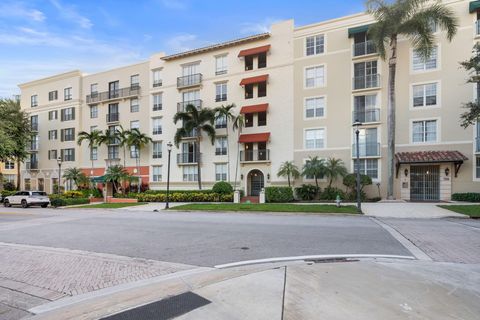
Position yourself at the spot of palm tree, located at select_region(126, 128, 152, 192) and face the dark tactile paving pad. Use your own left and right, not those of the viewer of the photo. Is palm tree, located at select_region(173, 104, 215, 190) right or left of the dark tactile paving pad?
left

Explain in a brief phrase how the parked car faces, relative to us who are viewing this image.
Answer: facing away from the viewer and to the left of the viewer

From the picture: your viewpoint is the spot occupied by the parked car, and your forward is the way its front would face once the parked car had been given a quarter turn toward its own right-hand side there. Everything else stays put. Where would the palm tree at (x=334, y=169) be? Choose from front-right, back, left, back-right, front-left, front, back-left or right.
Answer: right

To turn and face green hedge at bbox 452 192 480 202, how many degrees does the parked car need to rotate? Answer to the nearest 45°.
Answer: approximately 180°

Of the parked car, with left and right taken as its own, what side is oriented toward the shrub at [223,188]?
back

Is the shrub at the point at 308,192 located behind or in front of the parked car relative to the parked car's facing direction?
behind

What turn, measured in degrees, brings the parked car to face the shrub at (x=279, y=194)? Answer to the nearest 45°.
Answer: approximately 180°

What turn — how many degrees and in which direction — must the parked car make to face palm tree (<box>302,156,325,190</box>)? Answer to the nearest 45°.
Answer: approximately 180°
